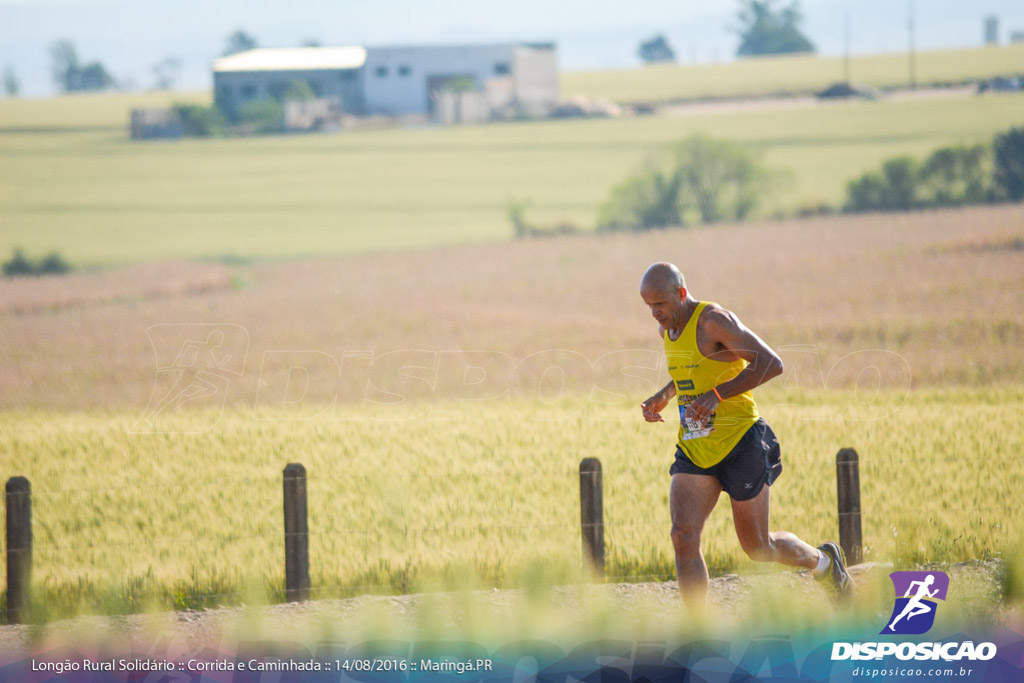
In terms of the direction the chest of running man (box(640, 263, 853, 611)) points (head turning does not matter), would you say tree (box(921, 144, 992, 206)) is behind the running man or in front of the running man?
behind

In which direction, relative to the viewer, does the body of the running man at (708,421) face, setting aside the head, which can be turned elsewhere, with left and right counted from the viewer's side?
facing the viewer and to the left of the viewer

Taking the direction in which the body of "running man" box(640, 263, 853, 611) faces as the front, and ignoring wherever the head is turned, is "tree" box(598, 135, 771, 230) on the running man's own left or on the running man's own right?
on the running man's own right

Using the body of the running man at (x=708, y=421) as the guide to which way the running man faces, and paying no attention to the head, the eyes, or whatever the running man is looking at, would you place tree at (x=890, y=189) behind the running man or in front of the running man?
behind

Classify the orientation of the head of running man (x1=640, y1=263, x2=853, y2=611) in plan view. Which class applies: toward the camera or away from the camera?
toward the camera
